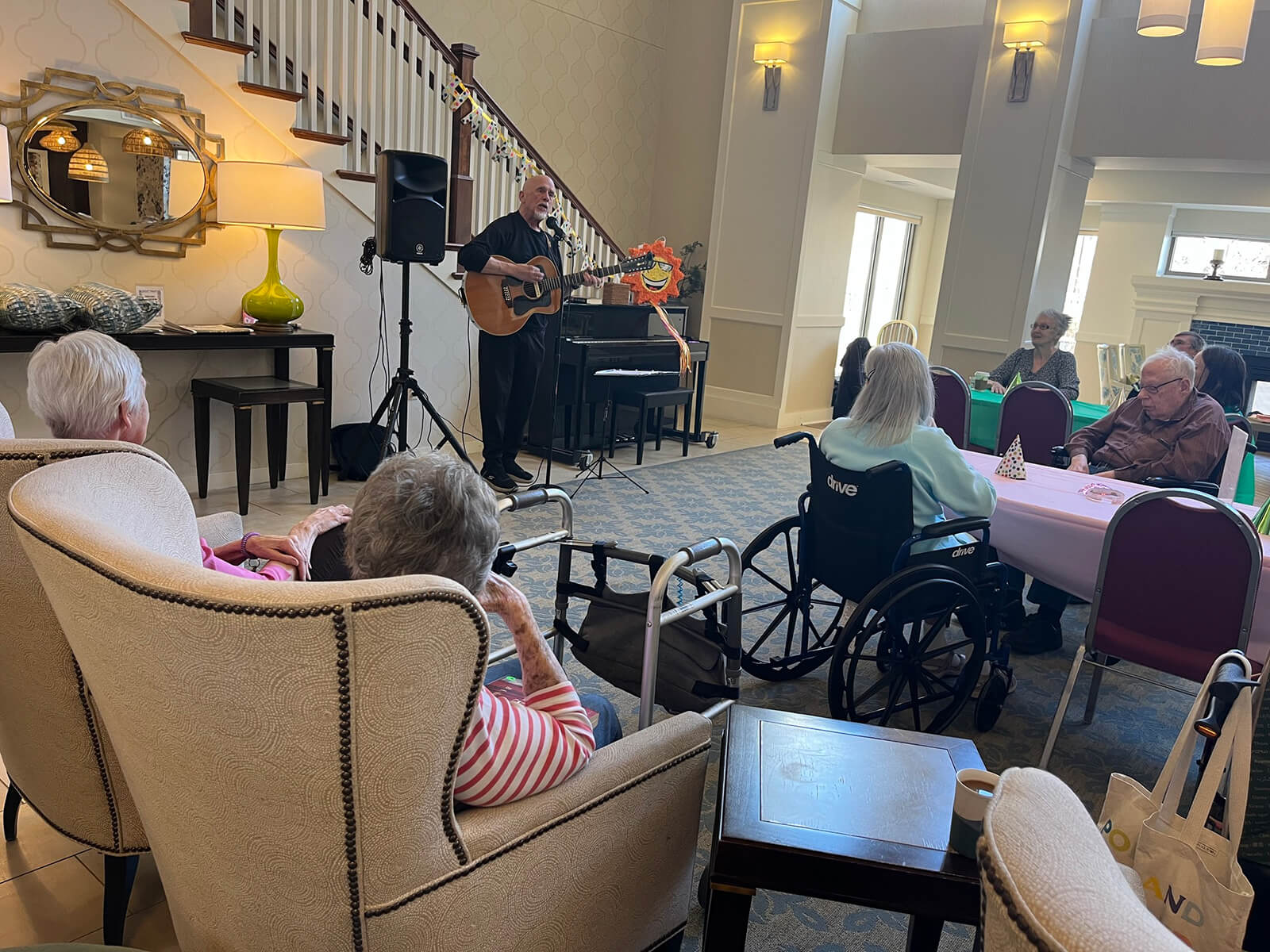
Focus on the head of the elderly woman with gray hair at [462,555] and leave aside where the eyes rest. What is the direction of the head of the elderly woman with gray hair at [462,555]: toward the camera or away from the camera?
away from the camera

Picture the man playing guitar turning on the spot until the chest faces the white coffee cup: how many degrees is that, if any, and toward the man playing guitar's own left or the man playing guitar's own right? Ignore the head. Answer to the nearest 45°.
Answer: approximately 45° to the man playing guitar's own right

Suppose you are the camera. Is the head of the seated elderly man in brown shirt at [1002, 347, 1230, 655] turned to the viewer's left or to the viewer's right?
to the viewer's left

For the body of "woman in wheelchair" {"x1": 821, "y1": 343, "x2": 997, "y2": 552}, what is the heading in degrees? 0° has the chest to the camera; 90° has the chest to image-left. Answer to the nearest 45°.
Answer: approximately 225°

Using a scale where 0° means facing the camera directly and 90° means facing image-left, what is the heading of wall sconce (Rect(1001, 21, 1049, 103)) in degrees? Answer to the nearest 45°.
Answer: approximately 45°

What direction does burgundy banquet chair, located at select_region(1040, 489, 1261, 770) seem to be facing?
away from the camera
